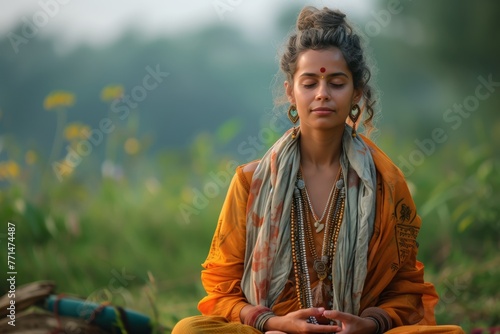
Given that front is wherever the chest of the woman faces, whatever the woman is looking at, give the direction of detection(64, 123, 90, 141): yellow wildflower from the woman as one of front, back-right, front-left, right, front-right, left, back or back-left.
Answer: back-right

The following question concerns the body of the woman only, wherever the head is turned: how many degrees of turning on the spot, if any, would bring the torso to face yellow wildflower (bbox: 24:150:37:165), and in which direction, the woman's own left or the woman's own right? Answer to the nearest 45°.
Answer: approximately 135° to the woman's own right

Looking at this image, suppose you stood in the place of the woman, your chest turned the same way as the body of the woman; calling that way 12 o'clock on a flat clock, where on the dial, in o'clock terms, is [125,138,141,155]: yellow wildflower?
The yellow wildflower is roughly at 5 o'clock from the woman.

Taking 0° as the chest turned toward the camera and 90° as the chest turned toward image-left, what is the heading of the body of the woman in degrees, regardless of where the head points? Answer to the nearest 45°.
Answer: approximately 0°

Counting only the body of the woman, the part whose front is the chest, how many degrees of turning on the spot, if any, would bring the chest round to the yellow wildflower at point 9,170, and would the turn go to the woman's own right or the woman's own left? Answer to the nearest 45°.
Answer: approximately 135° to the woman's own right

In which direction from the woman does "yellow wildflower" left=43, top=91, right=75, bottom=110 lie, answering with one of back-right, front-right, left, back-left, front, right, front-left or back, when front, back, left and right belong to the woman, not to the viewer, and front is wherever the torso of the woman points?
back-right

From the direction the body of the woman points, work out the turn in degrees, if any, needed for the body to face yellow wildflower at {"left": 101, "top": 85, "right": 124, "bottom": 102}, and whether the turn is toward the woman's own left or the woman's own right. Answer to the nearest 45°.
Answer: approximately 135° to the woman's own right
